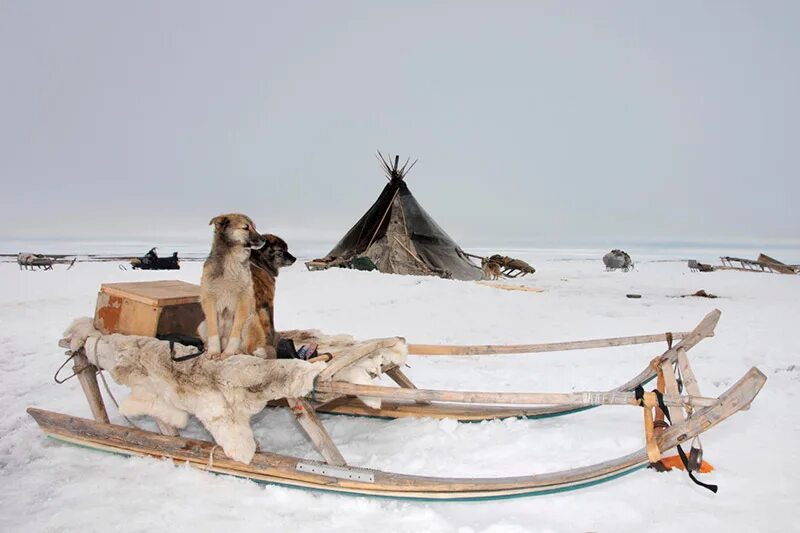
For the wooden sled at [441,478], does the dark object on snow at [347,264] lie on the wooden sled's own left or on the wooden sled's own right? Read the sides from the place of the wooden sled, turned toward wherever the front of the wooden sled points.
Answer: on the wooden sled's own left

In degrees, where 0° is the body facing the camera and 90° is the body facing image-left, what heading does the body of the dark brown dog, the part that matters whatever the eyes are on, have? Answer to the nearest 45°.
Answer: approximately 270°

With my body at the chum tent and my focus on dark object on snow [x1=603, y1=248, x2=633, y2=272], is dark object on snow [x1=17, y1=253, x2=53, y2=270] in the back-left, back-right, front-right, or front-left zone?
back-left

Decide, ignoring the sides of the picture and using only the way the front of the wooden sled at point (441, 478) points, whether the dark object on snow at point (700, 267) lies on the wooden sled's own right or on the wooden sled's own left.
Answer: on the wooden sled's own left

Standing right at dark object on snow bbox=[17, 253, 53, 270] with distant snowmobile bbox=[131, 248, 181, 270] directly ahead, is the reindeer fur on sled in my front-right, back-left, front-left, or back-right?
front-right

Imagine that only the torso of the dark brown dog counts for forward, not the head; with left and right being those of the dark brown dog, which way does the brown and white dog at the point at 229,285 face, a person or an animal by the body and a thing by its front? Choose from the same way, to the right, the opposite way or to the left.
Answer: to the right

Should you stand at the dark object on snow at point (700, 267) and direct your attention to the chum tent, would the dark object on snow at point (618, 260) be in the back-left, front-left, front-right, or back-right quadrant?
front-right

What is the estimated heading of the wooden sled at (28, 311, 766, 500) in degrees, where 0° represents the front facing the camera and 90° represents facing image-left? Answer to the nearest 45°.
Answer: approximately 270°

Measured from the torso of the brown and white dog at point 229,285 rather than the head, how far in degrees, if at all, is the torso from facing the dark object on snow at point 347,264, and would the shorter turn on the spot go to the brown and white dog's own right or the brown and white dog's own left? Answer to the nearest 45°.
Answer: approximately 180°

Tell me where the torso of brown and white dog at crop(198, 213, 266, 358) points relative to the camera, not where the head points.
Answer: toward the camera

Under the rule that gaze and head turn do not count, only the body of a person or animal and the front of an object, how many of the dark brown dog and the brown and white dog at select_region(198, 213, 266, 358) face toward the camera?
1

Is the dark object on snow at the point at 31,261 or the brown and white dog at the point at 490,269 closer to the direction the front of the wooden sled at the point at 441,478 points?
the brown and white dog
